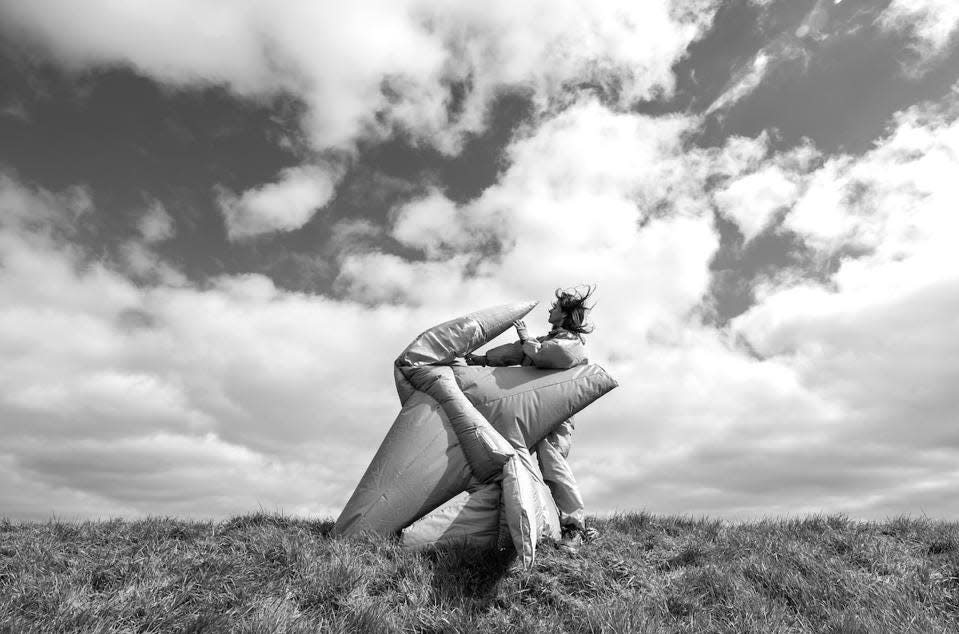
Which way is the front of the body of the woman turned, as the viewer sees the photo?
to the viewer's left
